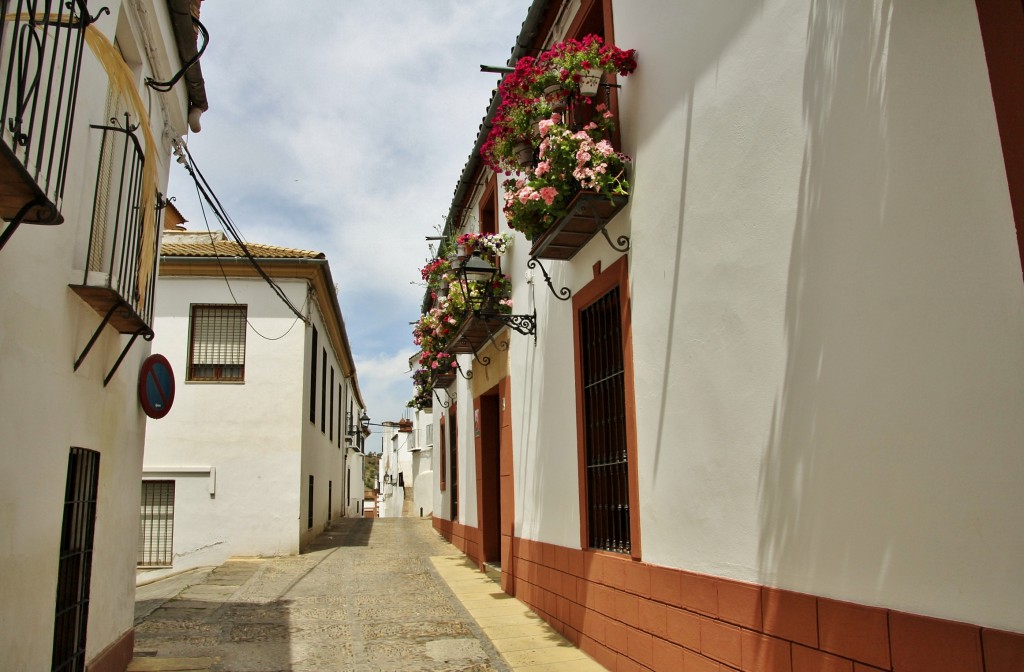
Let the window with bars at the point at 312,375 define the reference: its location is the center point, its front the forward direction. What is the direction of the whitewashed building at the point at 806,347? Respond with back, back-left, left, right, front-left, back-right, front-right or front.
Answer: right

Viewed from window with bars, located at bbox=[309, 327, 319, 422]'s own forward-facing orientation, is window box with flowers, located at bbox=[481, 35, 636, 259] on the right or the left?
on its right

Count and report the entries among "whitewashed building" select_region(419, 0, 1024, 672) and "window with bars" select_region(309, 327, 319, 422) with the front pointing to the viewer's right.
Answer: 1

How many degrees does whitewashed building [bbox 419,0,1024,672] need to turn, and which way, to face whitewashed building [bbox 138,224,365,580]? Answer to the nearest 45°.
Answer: approximately 90° to its right

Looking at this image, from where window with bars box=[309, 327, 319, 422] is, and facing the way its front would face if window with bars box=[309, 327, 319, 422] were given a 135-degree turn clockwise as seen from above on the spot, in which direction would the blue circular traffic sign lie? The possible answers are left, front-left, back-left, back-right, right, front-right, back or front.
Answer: front-left

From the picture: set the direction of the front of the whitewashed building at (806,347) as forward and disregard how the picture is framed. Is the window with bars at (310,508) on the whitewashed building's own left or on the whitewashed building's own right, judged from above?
on the whitewashed building's own right

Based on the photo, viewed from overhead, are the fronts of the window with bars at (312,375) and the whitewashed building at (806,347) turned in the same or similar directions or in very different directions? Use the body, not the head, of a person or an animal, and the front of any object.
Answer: very different directions

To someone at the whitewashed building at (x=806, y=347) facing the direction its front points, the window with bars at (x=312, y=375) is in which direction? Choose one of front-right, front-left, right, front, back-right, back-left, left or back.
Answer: right

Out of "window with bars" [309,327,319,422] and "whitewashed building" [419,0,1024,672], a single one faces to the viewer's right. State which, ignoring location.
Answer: the window with bars

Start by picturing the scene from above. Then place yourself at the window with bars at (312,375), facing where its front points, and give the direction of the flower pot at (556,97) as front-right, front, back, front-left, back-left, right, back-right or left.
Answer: right

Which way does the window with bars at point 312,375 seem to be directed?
to the viewer's right

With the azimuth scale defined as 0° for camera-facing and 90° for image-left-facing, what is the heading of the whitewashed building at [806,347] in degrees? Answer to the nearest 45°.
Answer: approximately 45°
